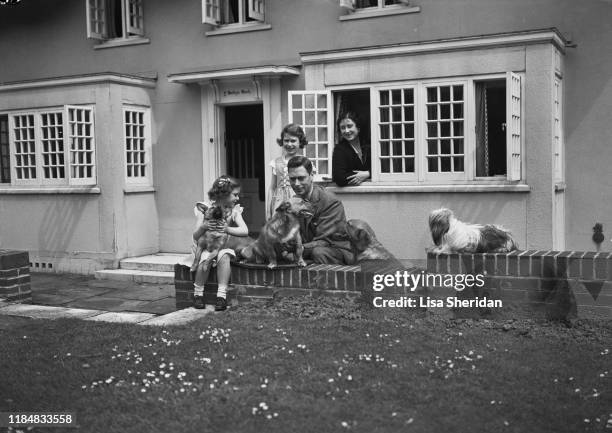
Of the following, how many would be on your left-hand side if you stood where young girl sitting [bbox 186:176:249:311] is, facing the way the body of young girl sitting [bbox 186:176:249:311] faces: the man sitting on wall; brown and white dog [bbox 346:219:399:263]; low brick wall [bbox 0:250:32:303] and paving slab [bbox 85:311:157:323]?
2

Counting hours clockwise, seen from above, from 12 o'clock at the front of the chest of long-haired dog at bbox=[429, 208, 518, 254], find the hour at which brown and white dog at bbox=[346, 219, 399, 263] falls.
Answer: The brown and white dog is roughly at 1 o'clock from the long-haired dog.

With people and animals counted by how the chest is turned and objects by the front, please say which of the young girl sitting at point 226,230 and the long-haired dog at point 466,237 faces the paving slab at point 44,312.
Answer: the long-haired dog

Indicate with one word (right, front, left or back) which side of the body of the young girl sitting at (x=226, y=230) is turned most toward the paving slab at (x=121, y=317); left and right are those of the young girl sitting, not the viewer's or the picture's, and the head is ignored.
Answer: right

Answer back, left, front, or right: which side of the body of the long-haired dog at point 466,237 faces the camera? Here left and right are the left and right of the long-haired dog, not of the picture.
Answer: left

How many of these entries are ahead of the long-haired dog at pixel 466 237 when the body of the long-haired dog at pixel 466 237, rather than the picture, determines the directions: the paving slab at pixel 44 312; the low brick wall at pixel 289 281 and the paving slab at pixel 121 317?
3

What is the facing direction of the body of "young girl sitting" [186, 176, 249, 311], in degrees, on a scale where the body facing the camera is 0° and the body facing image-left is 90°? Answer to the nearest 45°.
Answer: approximately 0°

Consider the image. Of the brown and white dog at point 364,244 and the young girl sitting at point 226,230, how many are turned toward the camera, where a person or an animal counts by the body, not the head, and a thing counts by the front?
1

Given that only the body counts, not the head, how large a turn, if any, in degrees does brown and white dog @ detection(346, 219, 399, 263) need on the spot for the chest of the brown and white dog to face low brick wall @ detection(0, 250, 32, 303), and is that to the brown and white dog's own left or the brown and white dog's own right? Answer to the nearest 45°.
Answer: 0° — it already faces it

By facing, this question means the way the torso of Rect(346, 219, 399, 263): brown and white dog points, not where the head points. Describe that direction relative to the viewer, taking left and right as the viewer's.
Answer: facing to the left of the viewer

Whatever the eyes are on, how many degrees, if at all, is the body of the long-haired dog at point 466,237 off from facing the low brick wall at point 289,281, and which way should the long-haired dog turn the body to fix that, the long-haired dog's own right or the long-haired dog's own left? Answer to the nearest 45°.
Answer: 0° — it already faces it
